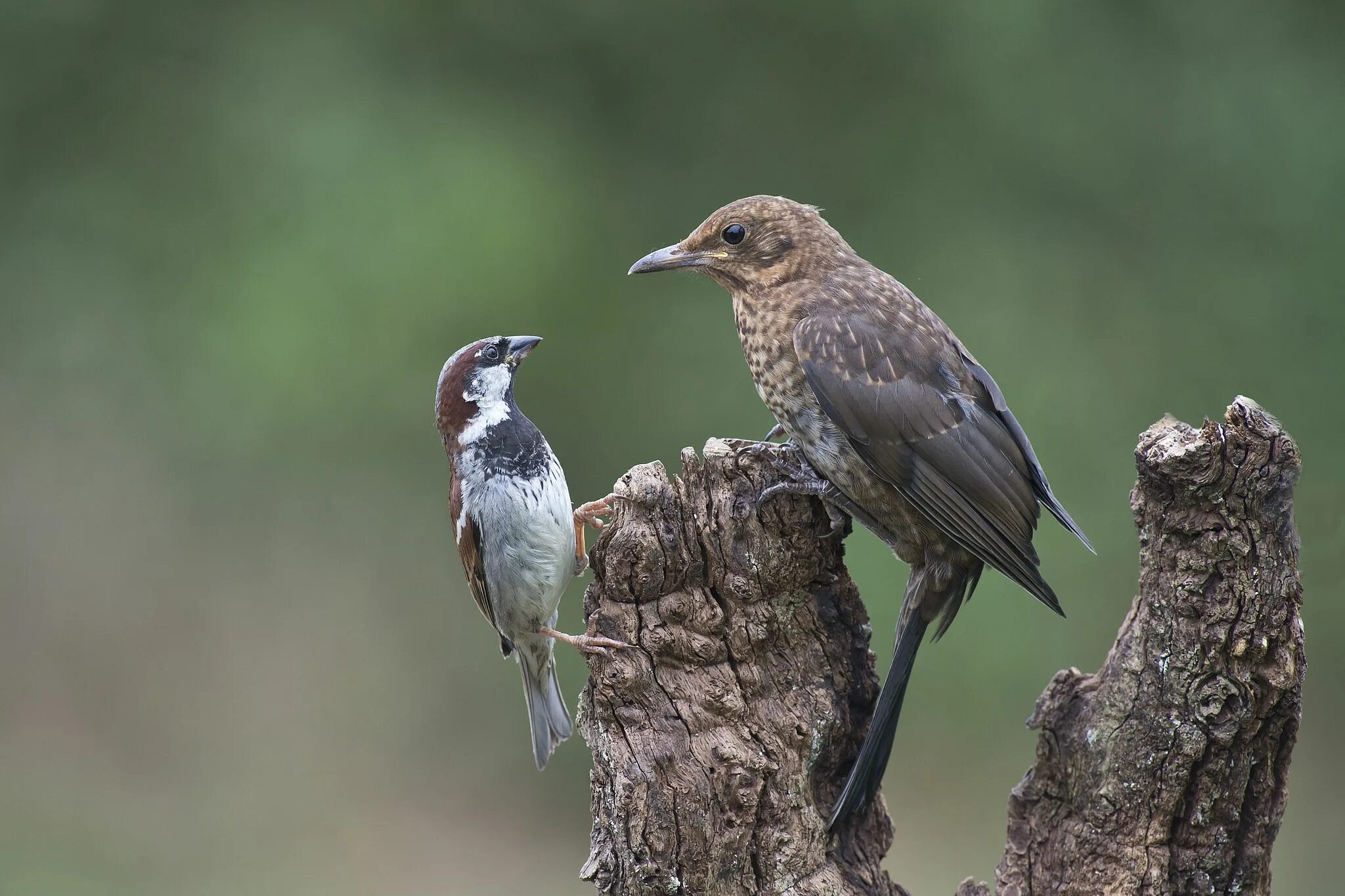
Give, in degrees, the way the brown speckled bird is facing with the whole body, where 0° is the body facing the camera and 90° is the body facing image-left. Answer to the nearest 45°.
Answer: approximately 90°

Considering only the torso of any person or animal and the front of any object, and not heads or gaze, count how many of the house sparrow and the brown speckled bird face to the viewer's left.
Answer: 1

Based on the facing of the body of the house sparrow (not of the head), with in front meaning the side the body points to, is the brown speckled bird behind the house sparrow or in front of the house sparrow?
in front

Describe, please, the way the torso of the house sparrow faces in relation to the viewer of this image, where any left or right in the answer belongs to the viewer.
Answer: facing the viewer and to the right of the viewer

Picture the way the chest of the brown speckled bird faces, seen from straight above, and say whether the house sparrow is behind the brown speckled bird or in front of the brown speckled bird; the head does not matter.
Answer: in front
